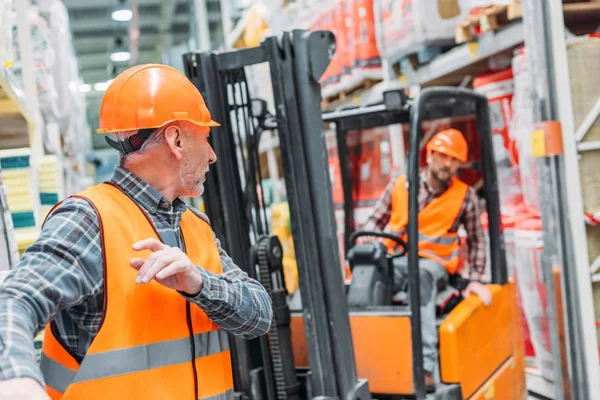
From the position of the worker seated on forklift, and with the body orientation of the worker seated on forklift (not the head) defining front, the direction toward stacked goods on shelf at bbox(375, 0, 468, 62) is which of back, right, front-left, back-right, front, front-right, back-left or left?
back-right

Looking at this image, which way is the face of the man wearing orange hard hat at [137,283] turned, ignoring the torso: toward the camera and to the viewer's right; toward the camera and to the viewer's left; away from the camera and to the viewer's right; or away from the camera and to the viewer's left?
away from the camera and to the viewer's right

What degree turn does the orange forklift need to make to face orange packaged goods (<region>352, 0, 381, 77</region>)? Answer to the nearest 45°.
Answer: approximately 135° to its right

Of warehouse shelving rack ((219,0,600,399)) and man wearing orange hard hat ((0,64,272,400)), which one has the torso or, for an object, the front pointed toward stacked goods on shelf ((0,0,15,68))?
the warehouse shelving rack

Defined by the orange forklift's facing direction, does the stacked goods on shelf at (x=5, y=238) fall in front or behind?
in front

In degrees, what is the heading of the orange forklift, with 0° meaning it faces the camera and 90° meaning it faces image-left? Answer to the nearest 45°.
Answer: approximately 45°

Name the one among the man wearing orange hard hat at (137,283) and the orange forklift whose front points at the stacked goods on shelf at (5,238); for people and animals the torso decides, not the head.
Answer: the orange forklift
